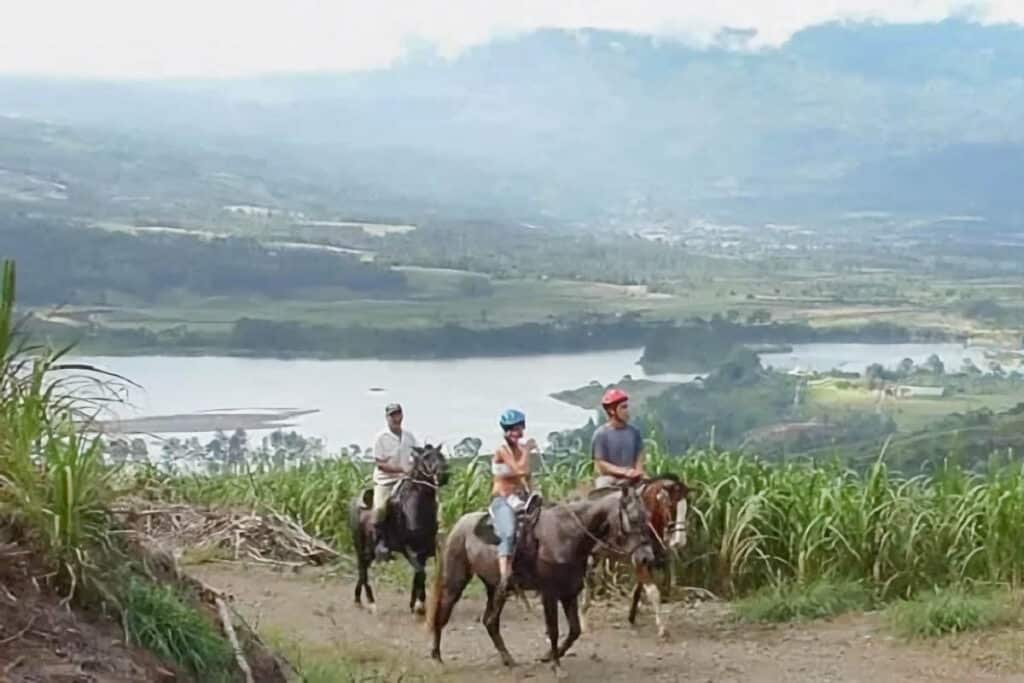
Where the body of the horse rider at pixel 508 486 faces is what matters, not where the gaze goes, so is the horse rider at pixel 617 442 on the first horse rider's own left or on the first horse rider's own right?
on the first horse rider's own left

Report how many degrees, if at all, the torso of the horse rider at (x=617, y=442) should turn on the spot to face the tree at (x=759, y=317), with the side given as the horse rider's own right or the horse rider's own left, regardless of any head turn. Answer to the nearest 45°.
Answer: approximately 135° to the horse rider's own left

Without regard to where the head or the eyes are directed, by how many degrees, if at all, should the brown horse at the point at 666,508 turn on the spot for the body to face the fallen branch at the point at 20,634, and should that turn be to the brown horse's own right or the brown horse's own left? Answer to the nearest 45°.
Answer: approximately 90° to the brown horse's own right

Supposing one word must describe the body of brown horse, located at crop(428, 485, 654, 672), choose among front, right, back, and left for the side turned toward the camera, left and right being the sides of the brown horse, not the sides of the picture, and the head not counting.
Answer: right

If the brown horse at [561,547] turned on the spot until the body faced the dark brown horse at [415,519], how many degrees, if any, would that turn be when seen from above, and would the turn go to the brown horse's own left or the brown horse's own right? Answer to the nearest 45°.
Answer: approximately 135° to the brown horse's own left

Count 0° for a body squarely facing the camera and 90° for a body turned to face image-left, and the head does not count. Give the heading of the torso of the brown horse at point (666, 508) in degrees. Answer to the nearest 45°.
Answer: approximately 315°
